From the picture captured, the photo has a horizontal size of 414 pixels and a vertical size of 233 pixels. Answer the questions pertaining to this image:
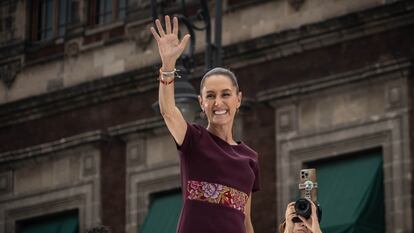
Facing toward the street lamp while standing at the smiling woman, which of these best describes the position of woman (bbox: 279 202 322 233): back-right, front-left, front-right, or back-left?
front-right

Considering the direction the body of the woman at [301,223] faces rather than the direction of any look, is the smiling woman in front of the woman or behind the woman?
in front

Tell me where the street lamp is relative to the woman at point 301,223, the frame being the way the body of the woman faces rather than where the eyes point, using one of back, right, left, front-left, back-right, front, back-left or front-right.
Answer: back

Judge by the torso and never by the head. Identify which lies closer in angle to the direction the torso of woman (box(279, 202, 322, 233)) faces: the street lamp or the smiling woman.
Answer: the smiling woman

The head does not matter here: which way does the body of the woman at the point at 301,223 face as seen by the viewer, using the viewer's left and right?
facing the viewer
